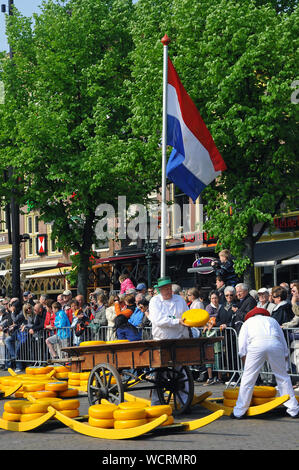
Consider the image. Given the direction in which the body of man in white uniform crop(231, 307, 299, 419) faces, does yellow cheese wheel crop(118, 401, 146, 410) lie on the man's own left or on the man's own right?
on the man's own left

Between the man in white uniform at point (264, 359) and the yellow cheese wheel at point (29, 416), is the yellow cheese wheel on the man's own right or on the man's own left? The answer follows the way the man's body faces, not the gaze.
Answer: on the man's own left

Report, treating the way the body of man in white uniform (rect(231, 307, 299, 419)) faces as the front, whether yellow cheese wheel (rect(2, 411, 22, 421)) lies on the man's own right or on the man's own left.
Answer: on the man's own left
